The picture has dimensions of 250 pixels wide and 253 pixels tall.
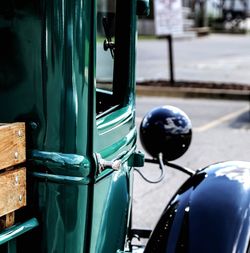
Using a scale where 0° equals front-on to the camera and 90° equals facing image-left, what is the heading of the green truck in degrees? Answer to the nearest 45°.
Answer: approximately 225°

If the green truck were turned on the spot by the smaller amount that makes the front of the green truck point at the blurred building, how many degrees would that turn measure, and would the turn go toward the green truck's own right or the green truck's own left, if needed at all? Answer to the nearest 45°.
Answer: approximately 45° to the green truck's own left

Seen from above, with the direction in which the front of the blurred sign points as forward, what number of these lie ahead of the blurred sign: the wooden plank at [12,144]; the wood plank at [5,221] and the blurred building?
2

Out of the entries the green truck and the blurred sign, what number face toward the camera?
1

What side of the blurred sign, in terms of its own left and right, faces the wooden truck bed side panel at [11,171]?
front

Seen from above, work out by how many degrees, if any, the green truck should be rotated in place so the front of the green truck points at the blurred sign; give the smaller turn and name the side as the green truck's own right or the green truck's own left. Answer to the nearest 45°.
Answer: approximately 45° to the green truck's own left

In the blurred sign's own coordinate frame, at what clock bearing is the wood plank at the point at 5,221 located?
The wood plank is roughly at 12 o'clock from the blurred sign.

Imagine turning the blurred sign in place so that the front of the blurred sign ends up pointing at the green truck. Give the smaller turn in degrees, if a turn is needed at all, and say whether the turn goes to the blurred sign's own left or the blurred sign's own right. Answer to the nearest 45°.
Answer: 0° — it already faces it

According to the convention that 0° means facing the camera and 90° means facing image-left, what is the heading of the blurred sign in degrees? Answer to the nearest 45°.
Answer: approximately 0°
